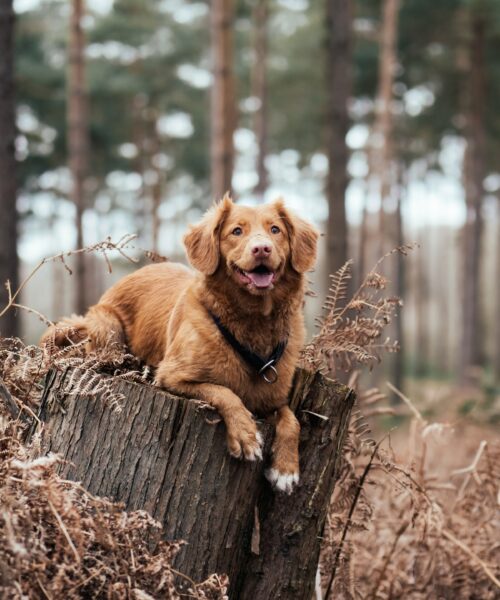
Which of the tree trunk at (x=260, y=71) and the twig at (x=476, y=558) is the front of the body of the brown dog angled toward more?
the twig

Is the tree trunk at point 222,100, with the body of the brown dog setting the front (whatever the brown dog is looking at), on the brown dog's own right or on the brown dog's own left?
on the brown dog's own left

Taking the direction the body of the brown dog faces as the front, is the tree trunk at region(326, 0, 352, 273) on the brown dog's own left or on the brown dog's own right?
on the brown dog's own left

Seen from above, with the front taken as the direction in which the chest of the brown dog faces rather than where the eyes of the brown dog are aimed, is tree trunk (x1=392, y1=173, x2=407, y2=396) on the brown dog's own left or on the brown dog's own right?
on the brown dog's own left

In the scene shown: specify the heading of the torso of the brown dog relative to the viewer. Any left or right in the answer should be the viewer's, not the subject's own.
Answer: facing the viewer and to the right of the viewer

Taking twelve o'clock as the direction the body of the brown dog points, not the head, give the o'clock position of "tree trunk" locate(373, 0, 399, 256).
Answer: The tree trunk is roughly at 8 o'clock from the brown dog.

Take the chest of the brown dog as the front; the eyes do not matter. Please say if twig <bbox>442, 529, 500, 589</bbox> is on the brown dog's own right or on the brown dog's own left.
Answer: on the brown dog's own left

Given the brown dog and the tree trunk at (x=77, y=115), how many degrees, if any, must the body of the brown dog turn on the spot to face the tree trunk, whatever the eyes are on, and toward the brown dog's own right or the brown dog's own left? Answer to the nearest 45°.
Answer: approximately 135° to the brown dog's own left

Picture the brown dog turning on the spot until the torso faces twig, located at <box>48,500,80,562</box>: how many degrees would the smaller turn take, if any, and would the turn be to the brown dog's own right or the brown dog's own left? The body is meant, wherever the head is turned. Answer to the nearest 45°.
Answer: approximately 90° to the brown dog's own right

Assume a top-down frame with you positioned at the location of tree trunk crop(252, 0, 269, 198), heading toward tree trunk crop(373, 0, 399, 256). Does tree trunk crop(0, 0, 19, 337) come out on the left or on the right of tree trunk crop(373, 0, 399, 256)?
right
